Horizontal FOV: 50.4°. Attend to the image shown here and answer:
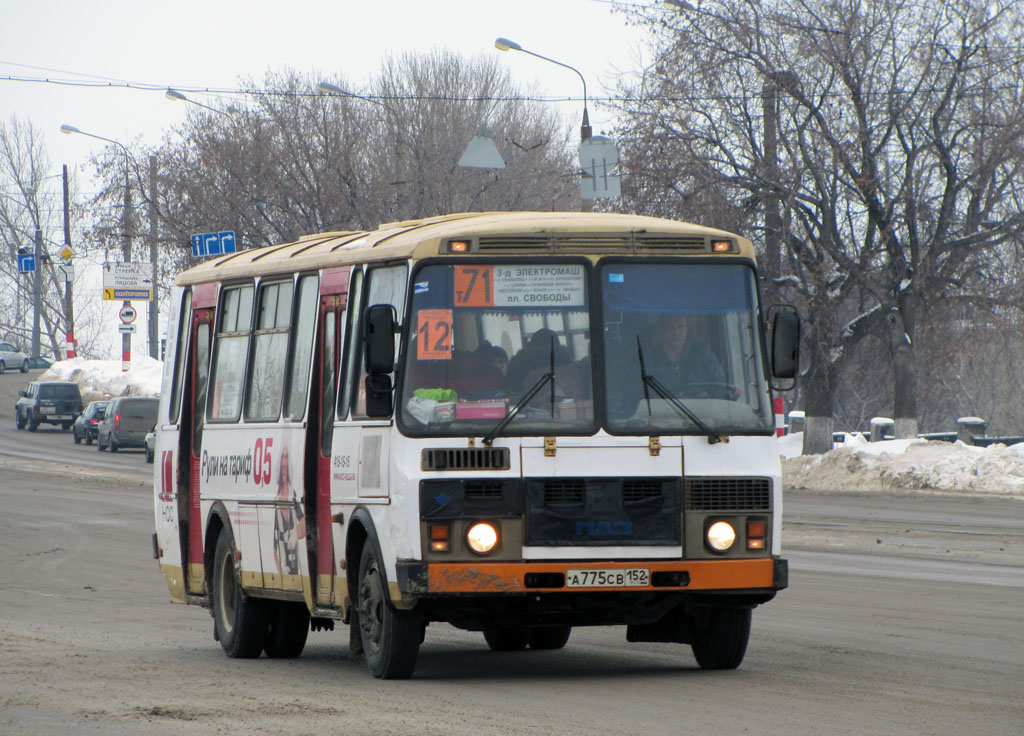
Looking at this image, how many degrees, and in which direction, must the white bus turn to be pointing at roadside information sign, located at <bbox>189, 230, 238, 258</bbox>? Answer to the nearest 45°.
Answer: approximately 135° to its left

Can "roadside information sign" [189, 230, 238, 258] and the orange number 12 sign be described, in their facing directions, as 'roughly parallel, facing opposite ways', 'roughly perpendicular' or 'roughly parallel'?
roughly parallel

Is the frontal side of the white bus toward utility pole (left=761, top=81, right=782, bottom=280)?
no

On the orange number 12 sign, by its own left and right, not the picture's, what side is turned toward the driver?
left

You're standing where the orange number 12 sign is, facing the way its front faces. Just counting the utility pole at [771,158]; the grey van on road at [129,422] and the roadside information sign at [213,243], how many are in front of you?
0

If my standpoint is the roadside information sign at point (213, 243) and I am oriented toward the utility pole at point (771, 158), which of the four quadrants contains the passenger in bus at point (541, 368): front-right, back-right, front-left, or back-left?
front-right

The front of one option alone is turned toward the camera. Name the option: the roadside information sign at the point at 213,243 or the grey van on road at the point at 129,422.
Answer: the roadside information sign

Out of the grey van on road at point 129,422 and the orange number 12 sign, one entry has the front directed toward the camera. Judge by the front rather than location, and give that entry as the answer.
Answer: the orange number 12 sign

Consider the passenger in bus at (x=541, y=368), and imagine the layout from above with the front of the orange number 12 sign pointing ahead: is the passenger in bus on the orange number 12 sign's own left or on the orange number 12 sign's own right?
on the orange number 12 sign's own left

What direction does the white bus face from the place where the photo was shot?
facing the viewer and to the right of the viewer

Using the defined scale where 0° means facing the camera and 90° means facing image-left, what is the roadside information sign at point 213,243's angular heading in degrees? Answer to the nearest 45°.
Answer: approximately 0°

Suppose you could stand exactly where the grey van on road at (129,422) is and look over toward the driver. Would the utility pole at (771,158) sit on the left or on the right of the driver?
left

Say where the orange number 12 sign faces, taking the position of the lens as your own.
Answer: facing the viewer

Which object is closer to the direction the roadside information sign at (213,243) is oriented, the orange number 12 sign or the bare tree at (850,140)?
the orange number 12 sign

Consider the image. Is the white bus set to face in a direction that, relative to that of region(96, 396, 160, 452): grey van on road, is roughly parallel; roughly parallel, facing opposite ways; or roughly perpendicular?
roughly parallel, facing opposite ways

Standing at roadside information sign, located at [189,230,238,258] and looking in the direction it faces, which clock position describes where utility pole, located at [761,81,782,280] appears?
The utility pole is roughly at 10 o'clock from the roadside information sign.

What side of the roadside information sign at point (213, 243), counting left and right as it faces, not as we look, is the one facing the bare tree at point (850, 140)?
left

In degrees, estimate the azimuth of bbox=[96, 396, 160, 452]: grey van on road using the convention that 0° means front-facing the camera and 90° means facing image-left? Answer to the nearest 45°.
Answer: approximately 135°

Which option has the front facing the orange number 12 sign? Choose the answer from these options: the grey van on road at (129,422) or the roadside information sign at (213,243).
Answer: the roadside information sign
